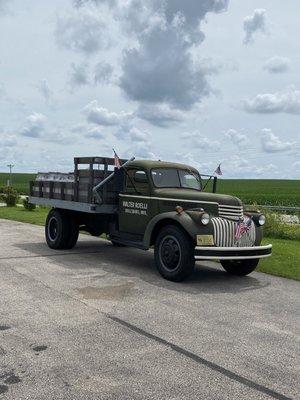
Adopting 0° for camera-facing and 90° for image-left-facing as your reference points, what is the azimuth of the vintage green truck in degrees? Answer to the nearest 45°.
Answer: approximately 315°
